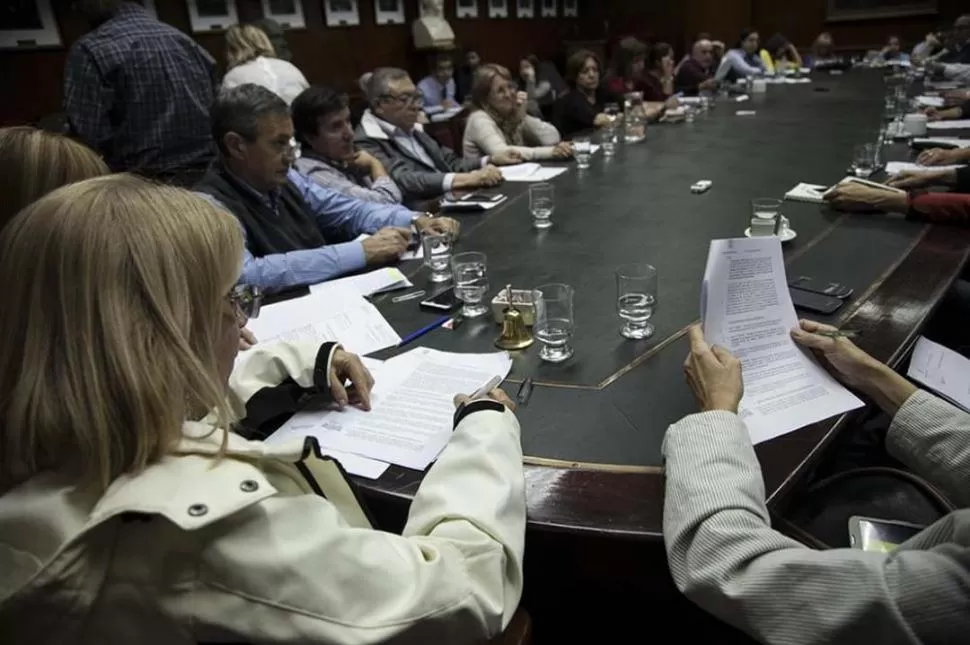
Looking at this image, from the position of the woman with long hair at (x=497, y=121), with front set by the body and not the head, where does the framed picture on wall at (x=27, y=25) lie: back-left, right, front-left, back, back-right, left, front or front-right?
back-right

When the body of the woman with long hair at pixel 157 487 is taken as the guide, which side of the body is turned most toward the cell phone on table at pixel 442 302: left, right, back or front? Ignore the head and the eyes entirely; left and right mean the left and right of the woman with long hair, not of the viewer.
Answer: front

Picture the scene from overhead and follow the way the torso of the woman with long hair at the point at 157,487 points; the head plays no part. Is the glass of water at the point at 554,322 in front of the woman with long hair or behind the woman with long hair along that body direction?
in front

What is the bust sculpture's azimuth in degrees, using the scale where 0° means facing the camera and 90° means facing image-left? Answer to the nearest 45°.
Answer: approximately 315°

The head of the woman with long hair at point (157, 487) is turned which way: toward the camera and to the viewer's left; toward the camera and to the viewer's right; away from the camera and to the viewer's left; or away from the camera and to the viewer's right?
away from the camera and to the viewer's right

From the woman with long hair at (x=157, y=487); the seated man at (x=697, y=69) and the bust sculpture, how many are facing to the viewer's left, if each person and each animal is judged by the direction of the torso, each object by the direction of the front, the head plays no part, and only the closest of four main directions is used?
0

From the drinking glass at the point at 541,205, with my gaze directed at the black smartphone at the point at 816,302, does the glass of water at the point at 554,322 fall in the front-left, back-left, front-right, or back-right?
front-right

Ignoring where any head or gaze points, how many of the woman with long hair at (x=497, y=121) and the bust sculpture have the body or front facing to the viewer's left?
0

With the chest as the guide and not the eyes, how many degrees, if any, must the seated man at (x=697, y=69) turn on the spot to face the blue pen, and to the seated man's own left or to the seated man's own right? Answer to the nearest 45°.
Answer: approximately 45° to the seated man's own right

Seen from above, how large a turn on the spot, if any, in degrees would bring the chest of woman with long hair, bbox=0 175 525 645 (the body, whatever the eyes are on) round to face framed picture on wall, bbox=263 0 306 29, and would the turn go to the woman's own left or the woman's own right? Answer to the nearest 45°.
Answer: approximately 45° to the woman's own left

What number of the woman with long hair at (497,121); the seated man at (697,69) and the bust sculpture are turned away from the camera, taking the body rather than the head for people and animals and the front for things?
0

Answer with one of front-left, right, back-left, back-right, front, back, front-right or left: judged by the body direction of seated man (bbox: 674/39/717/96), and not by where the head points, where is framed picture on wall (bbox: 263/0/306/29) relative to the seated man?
right

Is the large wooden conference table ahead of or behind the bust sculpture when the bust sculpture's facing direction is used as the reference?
ahead

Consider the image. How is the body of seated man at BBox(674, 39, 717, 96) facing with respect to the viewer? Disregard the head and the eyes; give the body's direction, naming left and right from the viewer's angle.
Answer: facing the viewer and to the right of the viewer

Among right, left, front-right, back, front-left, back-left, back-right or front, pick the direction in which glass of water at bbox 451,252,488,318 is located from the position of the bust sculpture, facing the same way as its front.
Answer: front-right

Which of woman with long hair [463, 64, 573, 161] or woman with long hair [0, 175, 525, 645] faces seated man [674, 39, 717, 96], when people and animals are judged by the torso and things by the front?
woman with long hair [0, 175, 525, 645]
